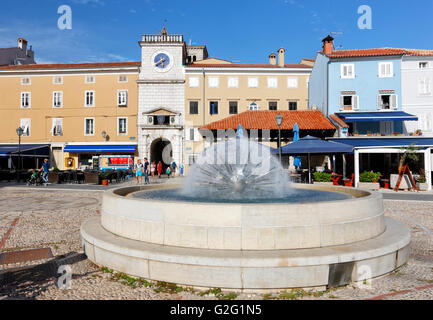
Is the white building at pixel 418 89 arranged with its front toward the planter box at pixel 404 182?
yes

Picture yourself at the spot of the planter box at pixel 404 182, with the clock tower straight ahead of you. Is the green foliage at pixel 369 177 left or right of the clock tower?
left

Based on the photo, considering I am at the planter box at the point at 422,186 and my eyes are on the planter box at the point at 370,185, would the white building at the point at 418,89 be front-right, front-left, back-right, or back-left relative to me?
back-right

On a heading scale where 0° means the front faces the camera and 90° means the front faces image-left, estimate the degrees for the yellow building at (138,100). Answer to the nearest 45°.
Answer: approximately 0°

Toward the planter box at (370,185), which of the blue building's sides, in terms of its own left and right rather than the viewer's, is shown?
front

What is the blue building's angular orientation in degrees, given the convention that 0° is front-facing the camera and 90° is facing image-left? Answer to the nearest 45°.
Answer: approximately 0°

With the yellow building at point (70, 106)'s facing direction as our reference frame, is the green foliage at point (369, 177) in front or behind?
in front

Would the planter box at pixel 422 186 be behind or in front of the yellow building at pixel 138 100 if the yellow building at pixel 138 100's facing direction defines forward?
in front

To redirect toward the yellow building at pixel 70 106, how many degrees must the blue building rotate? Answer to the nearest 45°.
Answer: approximately 90° to its right

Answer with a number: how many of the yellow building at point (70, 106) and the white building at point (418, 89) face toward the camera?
2
